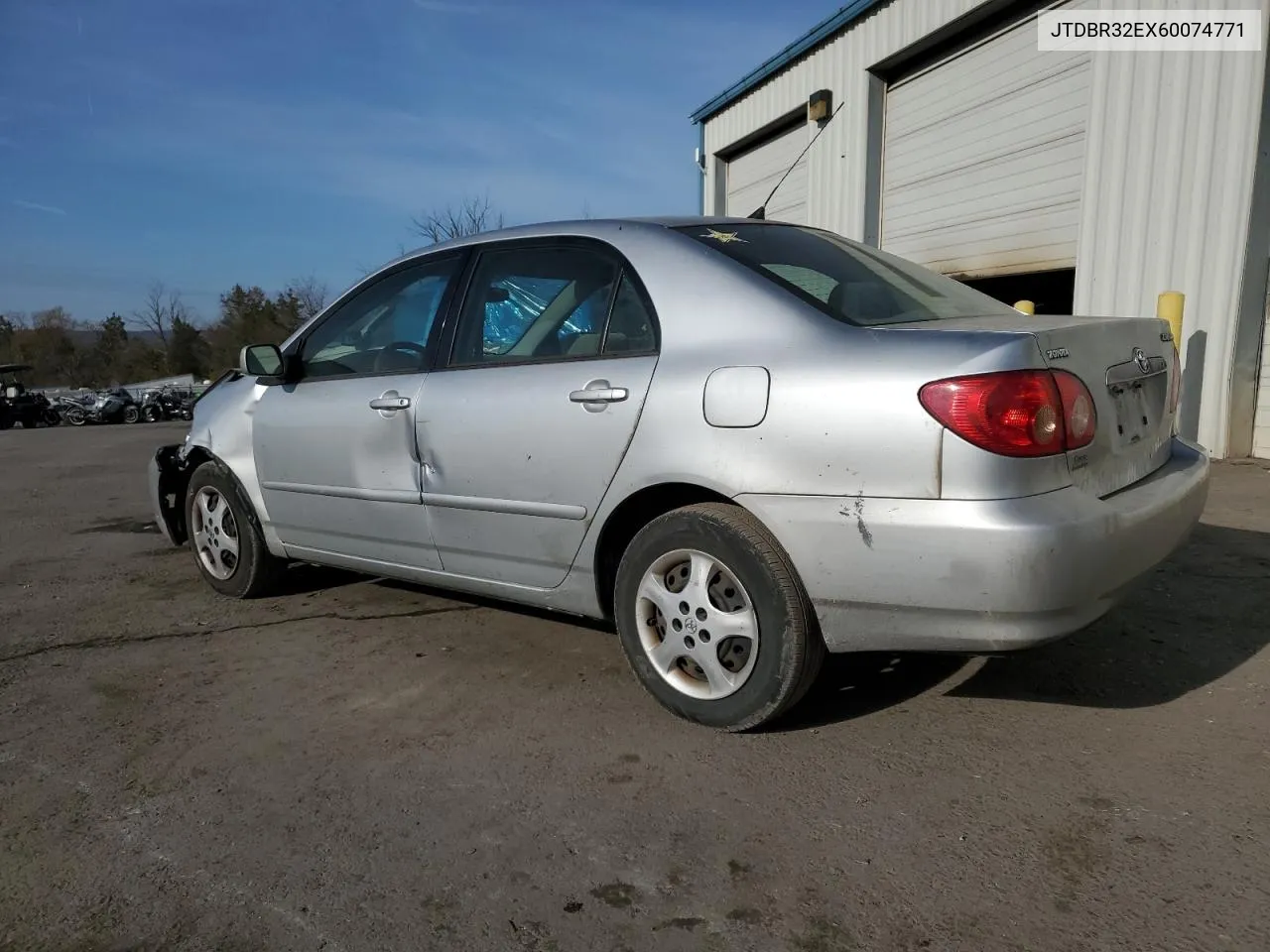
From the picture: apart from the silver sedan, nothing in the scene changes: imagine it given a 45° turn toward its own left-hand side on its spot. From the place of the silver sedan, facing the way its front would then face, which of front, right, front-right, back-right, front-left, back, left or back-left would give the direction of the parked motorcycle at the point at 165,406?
front-right

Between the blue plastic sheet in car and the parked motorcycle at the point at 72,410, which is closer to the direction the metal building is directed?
the blue plastic sheet in car

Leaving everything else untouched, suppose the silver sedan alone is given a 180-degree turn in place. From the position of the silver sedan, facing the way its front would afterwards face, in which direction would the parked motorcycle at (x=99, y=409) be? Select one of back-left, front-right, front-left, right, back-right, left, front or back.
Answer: back

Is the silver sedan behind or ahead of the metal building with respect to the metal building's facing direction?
ahead

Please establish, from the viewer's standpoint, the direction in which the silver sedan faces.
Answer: facing away from the viewer and to the left of the viewer

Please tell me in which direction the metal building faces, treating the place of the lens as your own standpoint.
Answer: facing the viewer and to the left of the viewer

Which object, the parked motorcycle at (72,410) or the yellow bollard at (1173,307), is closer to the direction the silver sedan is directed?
the parked motorcycle

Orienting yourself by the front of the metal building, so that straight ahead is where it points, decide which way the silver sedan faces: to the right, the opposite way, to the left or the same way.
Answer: to the right

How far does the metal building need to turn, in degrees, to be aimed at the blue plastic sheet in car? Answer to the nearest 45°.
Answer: approximately 45° to its left

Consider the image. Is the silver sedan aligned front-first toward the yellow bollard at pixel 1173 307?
no

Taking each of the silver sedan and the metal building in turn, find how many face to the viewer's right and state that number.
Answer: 0

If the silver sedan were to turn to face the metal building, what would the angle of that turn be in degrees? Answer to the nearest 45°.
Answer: approximately 90° to its right

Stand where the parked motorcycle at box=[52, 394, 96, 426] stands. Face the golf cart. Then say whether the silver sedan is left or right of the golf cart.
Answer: left
